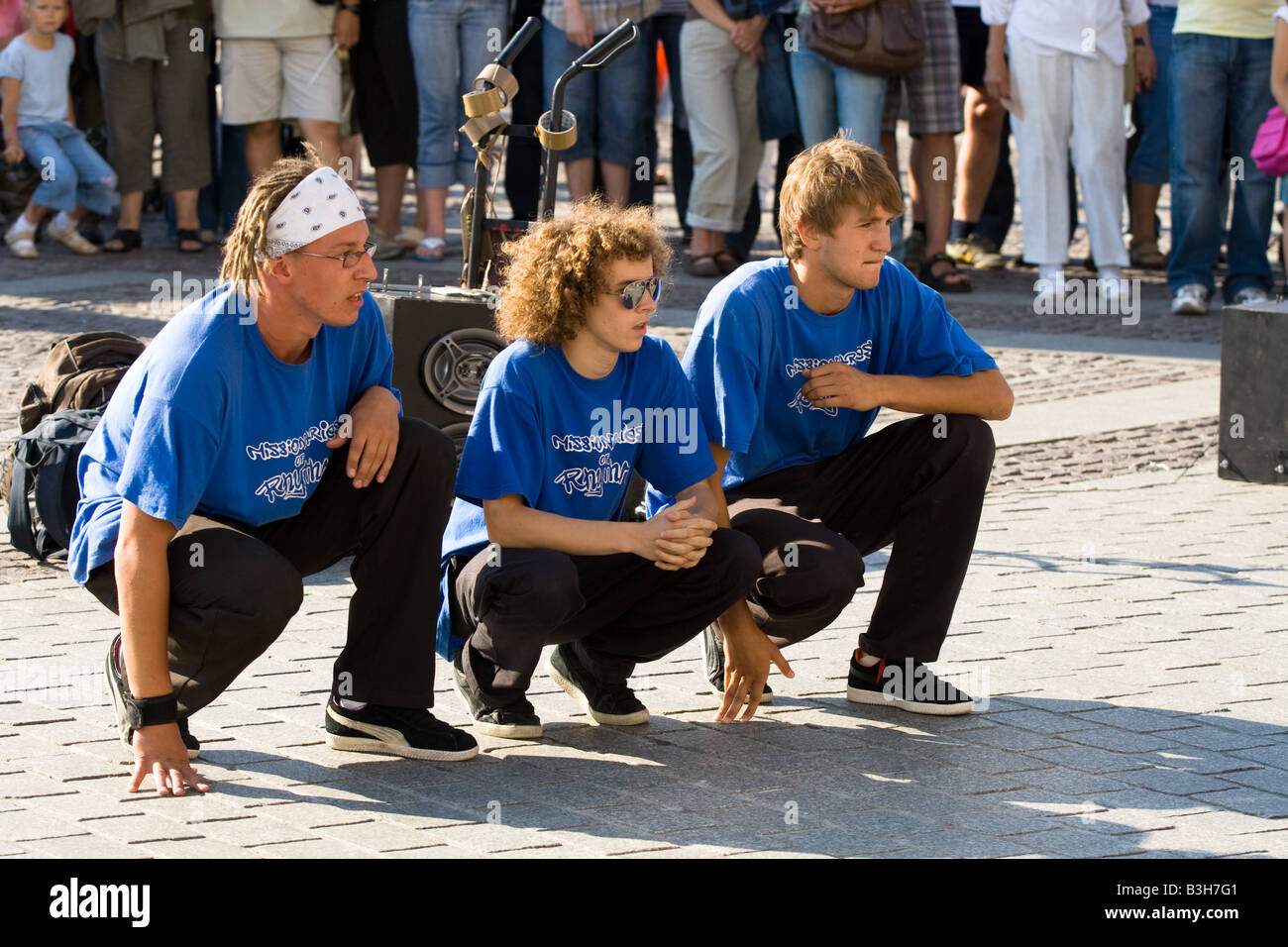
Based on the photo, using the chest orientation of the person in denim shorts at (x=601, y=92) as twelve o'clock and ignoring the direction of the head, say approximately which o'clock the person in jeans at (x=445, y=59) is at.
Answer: the person in jeans at (x=445, y=59) is roughly at 3 o'clock from the person in denim shorts at (x=601, y=92).

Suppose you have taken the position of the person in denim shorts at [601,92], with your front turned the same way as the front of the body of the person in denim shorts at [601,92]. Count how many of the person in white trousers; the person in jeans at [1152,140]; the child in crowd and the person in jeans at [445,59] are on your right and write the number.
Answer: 2

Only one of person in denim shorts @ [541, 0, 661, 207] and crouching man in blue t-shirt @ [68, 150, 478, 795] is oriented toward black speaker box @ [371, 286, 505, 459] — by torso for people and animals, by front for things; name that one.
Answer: the person in denim shorts

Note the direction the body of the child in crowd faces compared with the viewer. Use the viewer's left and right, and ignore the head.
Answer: facing the viewer and to the right of the viewer

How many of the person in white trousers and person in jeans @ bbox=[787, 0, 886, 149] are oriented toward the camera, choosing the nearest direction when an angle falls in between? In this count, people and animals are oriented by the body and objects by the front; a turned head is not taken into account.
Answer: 2

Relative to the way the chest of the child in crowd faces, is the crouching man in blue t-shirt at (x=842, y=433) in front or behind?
in front

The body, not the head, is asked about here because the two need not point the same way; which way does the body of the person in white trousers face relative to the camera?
toward the camera

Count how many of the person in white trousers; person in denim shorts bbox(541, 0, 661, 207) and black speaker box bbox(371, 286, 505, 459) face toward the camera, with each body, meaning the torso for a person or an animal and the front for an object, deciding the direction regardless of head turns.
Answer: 3

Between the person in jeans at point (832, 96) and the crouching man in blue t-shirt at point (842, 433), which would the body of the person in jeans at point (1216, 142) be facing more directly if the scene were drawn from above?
the crouching man in blue t-shirt

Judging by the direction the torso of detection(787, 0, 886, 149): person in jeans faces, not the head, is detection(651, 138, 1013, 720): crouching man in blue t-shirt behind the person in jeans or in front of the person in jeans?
in front

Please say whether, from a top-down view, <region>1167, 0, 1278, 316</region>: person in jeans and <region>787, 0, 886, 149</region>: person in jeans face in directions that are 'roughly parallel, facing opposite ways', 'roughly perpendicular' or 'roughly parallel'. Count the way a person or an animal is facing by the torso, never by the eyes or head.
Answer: roughly parallel

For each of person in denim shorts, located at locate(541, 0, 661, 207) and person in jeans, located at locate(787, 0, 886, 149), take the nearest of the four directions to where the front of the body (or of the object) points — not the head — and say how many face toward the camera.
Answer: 2

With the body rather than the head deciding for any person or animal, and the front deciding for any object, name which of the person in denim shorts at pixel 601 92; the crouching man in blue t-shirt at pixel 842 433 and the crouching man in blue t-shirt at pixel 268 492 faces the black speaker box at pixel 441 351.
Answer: the person in denim shorts

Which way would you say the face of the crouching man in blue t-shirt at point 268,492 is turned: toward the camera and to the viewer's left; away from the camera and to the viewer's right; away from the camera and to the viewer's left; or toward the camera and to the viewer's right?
toward the camera and to the viewer's right

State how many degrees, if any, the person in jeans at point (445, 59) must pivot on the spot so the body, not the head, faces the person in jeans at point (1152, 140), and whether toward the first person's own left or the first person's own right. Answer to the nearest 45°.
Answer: approximately 90° to the first person's own left

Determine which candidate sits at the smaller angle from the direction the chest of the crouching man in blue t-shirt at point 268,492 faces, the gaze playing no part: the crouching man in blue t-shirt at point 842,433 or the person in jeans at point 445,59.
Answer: the crouching man in blue t-shirt

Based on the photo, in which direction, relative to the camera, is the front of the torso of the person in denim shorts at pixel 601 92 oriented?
toward the camera

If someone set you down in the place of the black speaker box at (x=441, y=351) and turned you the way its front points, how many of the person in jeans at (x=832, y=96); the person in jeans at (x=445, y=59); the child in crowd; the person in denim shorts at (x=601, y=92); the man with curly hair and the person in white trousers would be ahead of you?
1

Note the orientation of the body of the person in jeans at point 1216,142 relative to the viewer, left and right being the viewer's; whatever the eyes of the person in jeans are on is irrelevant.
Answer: facing the viewer

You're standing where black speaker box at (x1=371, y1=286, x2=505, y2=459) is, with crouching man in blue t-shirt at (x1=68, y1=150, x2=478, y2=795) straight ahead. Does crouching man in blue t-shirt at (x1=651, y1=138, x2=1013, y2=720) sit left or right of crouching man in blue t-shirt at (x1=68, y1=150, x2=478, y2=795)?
left
